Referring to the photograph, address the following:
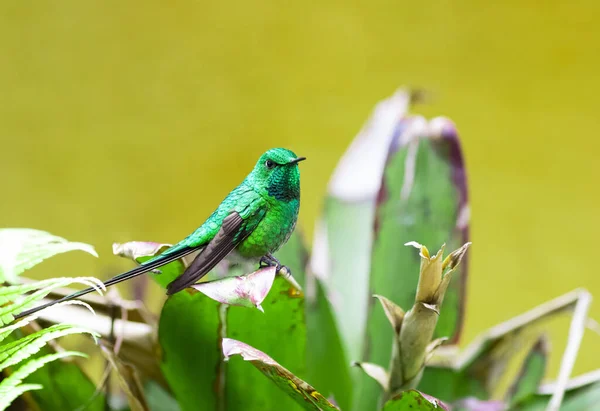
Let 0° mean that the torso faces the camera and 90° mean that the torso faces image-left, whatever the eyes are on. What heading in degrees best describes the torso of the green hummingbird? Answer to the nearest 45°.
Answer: approximately 270°
